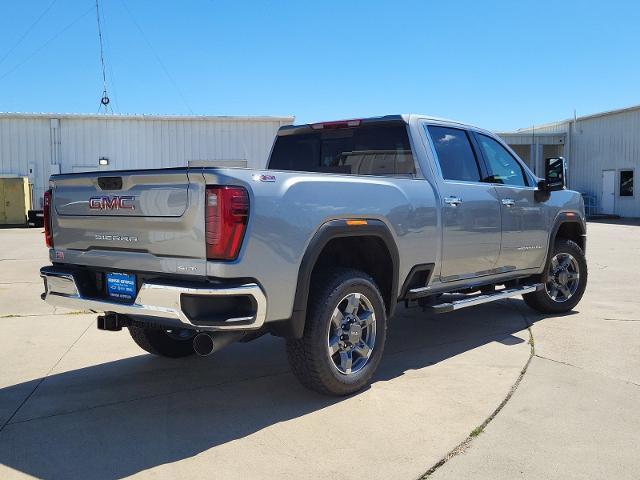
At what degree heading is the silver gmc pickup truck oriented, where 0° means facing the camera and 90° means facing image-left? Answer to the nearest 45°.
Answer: approximately 225°

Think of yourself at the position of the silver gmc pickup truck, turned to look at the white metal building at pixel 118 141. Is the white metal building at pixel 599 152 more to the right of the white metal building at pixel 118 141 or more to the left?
right

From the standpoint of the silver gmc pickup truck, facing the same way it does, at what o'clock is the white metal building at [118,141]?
The white metal building is roughly at 10 o'clock from the silver gmc pickup truck.

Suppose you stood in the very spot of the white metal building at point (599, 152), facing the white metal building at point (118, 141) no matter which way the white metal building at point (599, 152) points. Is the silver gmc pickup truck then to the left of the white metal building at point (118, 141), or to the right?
left

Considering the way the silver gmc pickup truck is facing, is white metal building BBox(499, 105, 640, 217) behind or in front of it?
in front
